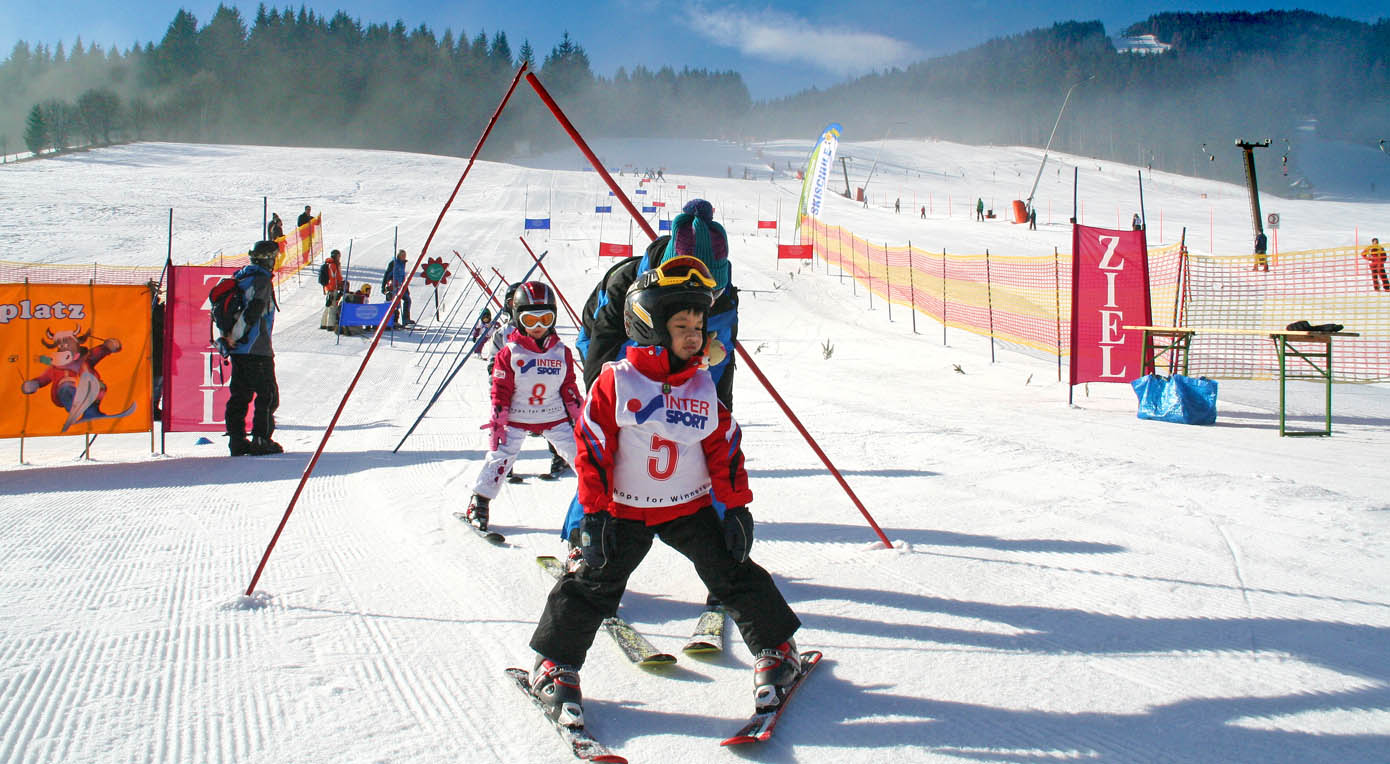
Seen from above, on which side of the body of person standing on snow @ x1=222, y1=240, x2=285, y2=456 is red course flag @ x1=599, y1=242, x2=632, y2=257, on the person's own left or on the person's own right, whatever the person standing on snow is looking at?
on the person's own left

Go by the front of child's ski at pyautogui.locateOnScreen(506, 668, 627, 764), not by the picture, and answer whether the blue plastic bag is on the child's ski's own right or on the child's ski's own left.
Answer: on the child's ski's own left

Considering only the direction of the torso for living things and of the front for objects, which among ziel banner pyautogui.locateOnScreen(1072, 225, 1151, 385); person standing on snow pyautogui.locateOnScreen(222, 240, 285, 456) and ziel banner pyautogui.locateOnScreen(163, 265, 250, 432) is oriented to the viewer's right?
the person standing on snow

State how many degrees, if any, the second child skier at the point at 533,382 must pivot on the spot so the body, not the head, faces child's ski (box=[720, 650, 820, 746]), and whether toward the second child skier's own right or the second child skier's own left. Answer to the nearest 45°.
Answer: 0° — they already face it

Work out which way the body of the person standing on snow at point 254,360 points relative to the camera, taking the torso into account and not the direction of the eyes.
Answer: to the viewer's right

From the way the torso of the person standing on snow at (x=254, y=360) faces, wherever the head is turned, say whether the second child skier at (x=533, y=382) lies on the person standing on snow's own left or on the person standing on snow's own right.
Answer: on the person standing on snow's own right

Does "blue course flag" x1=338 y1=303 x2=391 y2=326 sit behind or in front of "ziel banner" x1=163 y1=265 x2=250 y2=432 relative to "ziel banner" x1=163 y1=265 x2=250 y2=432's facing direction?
behind

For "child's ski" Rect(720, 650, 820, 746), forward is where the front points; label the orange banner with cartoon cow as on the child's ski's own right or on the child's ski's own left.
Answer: on the child's ski's own right

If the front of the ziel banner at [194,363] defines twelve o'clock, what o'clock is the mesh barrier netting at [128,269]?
The mesh barrier netting is roughly at 6 o'clock from the ziel banner.
